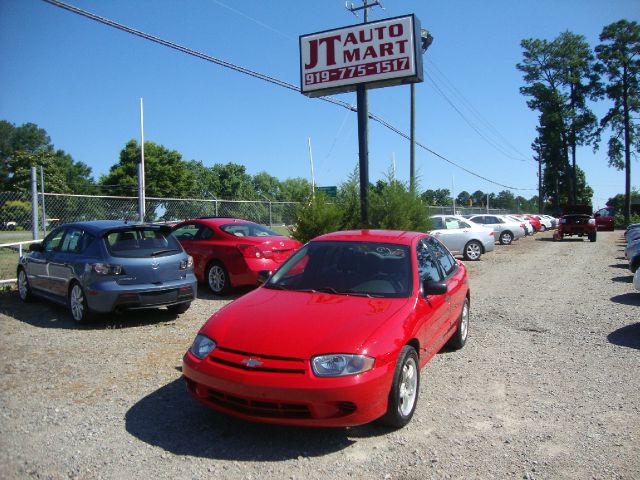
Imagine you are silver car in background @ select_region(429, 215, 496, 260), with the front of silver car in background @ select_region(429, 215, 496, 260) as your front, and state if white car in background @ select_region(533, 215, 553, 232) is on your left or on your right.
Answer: on your right

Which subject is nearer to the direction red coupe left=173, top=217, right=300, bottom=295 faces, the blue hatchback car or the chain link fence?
the chain link fence

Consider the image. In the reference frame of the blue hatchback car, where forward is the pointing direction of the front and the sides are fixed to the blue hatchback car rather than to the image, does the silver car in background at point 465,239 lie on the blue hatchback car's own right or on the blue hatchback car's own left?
on the blue hatchback car's own right

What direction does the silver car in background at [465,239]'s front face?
to the viewer's left

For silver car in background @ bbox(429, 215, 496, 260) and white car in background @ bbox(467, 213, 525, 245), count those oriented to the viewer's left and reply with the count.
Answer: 2

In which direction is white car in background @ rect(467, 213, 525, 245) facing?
to the viewer's left

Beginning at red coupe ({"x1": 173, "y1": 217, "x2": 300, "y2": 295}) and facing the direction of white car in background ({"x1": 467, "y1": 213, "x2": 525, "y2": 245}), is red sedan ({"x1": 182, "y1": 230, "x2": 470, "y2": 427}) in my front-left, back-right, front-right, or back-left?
back-right

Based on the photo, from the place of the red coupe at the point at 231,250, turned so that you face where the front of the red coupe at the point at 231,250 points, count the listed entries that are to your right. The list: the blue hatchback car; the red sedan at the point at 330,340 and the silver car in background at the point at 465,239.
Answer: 1

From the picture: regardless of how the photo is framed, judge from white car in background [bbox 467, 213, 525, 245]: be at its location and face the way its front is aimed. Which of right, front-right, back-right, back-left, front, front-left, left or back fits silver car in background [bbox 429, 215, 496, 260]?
left

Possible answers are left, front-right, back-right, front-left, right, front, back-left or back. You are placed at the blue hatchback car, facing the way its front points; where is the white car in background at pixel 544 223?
right

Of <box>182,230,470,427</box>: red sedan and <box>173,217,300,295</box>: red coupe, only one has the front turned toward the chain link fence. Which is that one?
<box>173,217,300,295</box>: red coupe

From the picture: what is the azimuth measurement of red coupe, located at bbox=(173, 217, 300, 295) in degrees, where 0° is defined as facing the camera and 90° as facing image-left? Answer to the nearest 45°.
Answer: approximately 135°

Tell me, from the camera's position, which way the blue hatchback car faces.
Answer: facing away from the viewer and to the left of the viewer

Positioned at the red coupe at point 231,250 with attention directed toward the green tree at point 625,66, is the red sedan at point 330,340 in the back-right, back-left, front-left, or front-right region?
back-right
